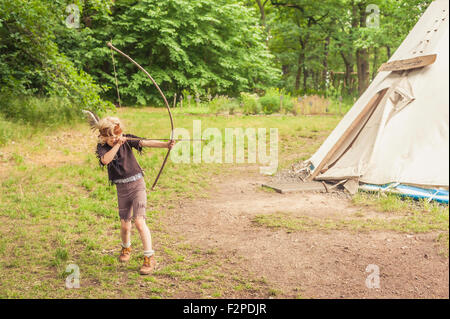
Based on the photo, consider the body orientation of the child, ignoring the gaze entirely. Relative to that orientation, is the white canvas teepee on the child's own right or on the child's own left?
on the child's own left

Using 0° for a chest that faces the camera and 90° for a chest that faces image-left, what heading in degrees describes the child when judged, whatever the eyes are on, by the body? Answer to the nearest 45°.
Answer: approximately 0°

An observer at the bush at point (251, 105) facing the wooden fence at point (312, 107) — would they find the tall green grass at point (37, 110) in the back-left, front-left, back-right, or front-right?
back-right

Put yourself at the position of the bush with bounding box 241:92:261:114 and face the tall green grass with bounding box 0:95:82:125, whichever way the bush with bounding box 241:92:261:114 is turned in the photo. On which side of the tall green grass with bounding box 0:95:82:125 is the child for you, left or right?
left

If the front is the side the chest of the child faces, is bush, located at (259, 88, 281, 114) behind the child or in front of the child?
behind

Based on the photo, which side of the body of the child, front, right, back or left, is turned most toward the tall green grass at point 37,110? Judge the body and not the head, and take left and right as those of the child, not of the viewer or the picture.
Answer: back

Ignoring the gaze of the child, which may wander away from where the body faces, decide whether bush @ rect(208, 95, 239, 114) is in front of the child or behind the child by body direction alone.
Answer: behind

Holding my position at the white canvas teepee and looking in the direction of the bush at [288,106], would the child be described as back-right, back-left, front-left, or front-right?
back-left

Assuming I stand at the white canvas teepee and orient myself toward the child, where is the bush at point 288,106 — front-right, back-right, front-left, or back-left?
back-right

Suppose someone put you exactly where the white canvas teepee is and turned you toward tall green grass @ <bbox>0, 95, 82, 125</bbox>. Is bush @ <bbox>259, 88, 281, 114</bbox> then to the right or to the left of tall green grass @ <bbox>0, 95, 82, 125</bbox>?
right

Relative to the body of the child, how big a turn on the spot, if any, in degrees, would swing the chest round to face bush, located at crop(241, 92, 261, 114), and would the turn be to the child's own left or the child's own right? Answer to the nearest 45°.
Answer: approximately 180°
